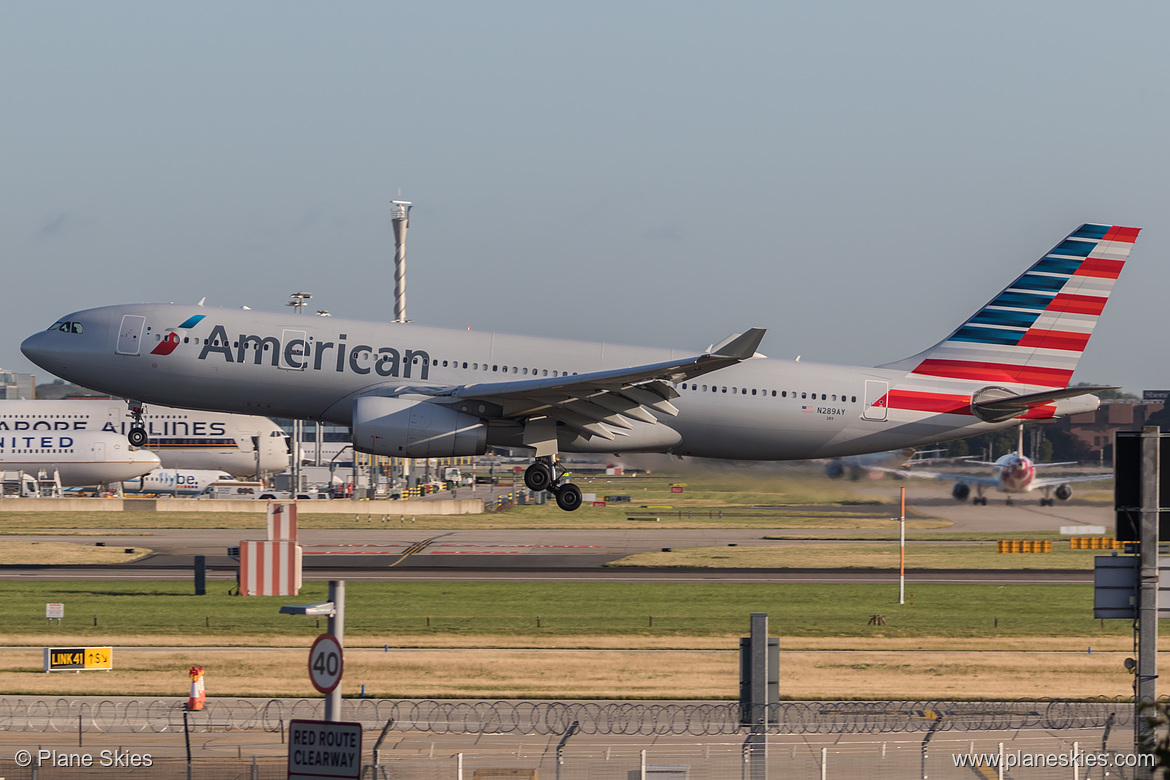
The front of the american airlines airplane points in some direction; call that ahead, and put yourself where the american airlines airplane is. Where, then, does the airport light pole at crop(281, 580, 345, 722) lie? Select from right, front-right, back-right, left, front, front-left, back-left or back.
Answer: left

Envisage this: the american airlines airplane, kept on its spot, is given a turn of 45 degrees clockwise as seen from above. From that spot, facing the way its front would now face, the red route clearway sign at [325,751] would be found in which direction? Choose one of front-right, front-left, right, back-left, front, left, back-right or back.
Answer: back-left

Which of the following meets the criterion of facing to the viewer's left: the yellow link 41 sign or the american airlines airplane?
the american airlines airplane

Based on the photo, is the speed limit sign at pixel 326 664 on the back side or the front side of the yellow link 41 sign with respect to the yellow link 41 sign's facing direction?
on the front side

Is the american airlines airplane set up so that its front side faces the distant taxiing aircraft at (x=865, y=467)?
no

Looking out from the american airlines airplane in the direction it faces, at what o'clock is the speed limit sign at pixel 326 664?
The speed limit sign is roughly at 9 o'clock from the american airlines airplane.

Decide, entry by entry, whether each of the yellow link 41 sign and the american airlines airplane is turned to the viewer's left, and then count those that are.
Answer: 1

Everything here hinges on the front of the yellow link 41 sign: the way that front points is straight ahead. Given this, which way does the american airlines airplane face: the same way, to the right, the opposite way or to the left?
to the right

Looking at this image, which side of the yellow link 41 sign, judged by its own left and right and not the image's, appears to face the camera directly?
front

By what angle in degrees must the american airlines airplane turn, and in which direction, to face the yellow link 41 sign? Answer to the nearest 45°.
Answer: approximately 45° to its left

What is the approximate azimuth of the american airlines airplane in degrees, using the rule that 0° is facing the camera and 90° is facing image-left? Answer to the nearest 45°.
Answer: approximately 90°

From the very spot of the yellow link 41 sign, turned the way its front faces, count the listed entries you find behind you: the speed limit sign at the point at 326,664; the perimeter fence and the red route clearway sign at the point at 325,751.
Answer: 0

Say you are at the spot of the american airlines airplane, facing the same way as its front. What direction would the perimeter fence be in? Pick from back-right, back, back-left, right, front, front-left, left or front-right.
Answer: left
